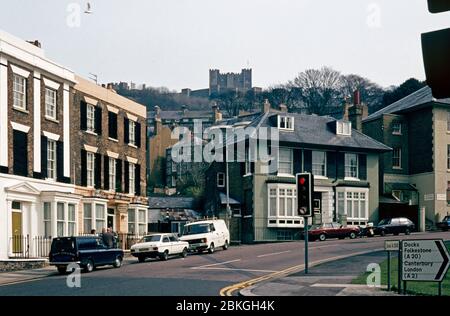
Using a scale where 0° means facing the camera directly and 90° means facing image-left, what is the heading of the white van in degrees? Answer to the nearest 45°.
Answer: approximately 45°

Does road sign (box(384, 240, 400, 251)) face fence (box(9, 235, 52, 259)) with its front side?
no

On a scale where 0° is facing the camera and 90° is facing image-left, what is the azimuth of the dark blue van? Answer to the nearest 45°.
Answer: approximately 225°

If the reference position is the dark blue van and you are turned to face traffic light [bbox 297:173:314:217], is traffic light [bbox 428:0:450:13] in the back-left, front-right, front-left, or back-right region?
front-right

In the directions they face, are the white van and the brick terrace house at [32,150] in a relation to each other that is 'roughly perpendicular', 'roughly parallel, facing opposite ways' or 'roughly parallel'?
roughly perpendicular

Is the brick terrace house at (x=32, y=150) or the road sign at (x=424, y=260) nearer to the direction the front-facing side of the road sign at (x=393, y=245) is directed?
the road sign

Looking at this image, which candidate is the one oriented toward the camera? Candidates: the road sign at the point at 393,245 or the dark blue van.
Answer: the road sign

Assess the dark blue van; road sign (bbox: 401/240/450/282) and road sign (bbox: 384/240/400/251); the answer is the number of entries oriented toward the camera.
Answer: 2

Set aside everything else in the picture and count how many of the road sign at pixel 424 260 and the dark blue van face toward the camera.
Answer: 1

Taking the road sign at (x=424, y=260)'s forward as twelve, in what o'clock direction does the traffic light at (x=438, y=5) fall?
The traffic light is roughly at 12 o'clock from the road sign.

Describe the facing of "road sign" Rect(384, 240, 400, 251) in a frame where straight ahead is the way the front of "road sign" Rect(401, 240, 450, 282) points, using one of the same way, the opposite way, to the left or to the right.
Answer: the same way

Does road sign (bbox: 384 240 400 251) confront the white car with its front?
no

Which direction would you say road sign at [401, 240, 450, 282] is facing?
toward the camera

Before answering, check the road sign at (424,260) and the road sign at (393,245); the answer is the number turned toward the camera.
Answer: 2

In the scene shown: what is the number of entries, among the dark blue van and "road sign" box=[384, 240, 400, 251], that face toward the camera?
1

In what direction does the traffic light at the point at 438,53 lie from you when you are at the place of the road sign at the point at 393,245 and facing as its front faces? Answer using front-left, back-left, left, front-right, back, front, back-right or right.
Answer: front
